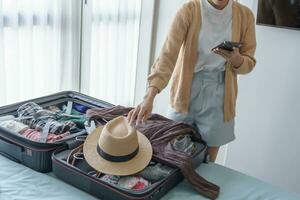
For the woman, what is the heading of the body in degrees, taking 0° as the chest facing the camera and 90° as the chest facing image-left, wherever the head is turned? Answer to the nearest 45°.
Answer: approximately 0°

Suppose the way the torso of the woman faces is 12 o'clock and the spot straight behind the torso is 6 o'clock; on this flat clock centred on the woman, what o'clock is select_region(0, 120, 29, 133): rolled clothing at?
The rolled clothing is roughly at 2 o'clock from the woman.

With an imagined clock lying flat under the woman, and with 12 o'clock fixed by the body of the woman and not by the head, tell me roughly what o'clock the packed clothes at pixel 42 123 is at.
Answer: The packed clothes is roughly at 2 o'clock from the woman.

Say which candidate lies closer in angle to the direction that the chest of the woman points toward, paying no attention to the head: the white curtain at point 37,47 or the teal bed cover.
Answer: the teal bed cover

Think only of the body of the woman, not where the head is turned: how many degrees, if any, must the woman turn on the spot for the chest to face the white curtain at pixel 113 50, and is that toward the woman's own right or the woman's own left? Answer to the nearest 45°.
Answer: approximately 135° to the woman's own right

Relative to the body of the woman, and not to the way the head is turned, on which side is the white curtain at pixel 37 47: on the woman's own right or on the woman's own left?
on the woman's own right

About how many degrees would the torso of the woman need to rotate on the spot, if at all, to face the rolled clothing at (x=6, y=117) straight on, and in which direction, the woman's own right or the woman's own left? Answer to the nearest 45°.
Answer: approximately 90° to the woman's own right

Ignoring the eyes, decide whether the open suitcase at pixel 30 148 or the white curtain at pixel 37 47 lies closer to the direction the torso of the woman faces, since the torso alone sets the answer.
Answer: the open suitcase

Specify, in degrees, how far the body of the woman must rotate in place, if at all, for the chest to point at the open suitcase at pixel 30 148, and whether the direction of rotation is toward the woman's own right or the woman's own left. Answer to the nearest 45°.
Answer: approximately 45° to the woman's own right
